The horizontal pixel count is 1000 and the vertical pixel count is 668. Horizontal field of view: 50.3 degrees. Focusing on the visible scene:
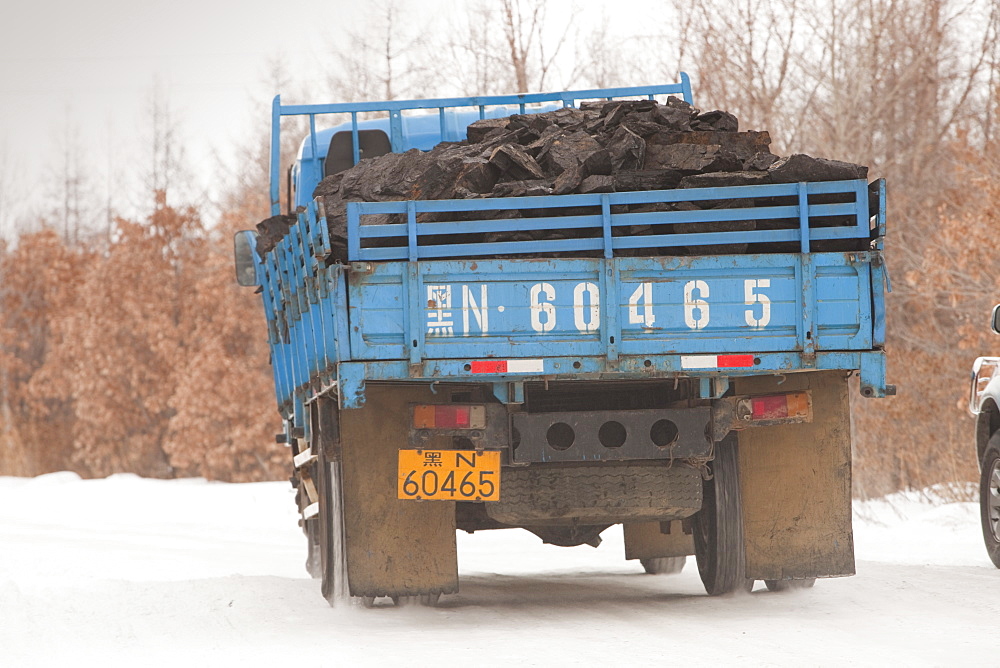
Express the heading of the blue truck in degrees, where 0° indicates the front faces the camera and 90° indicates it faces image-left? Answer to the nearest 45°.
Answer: approximately 180°
